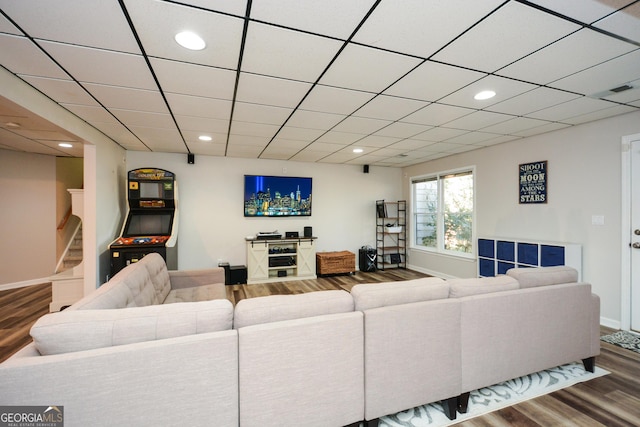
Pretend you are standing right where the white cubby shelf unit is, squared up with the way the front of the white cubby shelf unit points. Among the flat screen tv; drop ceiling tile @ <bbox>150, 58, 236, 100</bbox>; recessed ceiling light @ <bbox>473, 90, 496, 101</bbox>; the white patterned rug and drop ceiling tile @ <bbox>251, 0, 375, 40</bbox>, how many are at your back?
0

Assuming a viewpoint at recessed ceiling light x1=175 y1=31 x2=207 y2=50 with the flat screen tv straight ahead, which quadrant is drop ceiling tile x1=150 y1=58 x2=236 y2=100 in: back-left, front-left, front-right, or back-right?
front-left

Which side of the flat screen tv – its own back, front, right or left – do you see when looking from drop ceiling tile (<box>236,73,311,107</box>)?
front

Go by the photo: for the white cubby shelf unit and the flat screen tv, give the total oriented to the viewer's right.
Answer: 0

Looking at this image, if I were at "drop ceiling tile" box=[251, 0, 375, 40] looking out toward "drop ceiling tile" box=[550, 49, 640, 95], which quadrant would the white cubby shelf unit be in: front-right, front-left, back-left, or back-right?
front-left

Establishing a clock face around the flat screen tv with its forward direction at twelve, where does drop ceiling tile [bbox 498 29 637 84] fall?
The drop ceiling tile is roughly at 11 o'clock from the flat screen tv.

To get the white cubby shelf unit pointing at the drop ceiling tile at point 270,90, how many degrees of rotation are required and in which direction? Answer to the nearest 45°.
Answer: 0° — it already faces it

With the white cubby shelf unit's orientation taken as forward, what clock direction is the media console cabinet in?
The media console cabinet is roughly at 1 o'clock from the white cubby shelf unit.

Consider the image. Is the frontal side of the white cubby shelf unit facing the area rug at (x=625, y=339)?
no

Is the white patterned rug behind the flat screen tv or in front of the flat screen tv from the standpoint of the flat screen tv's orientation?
in front

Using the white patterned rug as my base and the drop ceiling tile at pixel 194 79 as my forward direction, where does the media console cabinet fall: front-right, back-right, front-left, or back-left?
front-right

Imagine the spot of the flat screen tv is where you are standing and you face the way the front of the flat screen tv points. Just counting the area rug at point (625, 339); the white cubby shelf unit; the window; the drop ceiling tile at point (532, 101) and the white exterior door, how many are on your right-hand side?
0

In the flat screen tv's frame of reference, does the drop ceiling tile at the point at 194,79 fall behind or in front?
in front

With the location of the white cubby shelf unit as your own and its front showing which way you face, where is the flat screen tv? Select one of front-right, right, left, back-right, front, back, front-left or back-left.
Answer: front-right

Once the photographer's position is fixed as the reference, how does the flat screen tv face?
facing the viewer

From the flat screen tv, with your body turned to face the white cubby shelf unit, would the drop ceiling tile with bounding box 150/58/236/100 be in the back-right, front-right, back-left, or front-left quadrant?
front-right

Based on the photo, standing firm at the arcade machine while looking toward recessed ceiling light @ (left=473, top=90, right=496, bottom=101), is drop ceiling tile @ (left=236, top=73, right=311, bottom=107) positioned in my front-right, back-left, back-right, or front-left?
front-right
